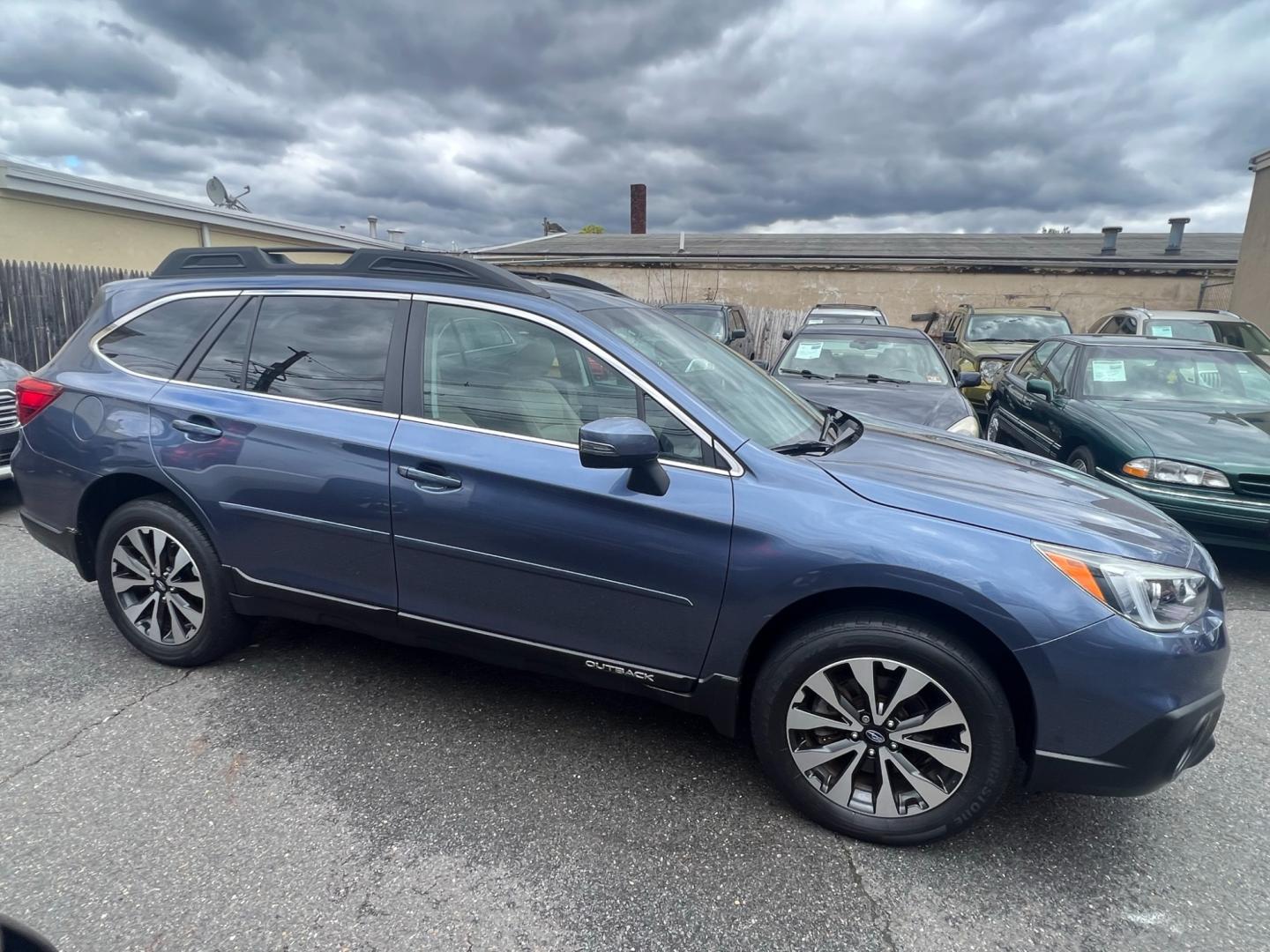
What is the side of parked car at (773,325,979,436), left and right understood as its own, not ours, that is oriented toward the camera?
front

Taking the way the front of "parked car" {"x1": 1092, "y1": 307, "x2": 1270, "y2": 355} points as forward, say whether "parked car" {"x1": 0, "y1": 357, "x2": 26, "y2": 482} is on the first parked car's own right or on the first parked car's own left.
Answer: on the first parked car's own right

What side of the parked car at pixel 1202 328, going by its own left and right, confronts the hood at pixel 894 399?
right

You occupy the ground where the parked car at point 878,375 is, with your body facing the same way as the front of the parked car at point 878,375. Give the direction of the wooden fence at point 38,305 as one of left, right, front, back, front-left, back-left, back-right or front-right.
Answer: right

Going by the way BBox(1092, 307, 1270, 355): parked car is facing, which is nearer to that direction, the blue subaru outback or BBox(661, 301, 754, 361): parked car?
the blue subaru outback

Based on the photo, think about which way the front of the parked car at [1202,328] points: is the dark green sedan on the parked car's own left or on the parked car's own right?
on the parked car's own right

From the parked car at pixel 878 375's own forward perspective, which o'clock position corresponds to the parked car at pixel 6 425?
the parked car at pixel 6 425 is roughly at 2 o'clock from the parked car at pixel 878 375.

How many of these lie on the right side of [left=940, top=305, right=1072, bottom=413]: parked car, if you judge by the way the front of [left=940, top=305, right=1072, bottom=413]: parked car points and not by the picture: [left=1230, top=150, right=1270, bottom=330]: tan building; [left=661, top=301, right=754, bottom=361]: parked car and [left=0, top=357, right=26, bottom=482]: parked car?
2

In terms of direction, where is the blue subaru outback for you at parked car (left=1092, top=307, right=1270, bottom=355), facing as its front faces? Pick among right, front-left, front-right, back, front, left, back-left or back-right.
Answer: front-right

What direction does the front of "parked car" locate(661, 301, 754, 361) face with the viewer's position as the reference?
facing the viewer

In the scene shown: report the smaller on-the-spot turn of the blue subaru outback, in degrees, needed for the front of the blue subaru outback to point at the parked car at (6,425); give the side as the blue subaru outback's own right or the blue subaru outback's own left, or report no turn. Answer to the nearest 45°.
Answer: approximately 180°

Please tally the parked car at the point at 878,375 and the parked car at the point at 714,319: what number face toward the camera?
2

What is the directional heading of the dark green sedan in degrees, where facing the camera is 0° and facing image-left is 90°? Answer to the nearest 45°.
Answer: approximately 315°

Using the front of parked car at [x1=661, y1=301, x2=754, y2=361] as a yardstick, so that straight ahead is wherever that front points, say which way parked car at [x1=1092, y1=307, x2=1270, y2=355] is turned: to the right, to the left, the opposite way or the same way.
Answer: the same way

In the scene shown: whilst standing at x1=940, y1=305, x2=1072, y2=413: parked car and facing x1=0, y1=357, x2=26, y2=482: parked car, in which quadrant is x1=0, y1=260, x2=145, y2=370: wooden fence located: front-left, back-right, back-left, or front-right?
front-right

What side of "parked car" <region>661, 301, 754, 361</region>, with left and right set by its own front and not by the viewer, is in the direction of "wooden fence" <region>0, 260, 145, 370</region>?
right

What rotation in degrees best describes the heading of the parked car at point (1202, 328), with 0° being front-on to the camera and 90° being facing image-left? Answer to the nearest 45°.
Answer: approximately 315°

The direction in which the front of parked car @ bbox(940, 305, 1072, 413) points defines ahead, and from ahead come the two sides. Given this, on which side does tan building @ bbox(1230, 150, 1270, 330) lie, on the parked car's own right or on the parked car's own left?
on the parked car's own left

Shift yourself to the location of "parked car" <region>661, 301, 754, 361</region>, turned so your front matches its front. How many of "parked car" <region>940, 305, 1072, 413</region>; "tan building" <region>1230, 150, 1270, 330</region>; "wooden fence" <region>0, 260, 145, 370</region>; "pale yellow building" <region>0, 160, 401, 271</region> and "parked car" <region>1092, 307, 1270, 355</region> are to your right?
2

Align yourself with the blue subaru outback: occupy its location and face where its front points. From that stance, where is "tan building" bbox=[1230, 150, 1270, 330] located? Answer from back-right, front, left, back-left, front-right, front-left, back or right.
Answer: left
